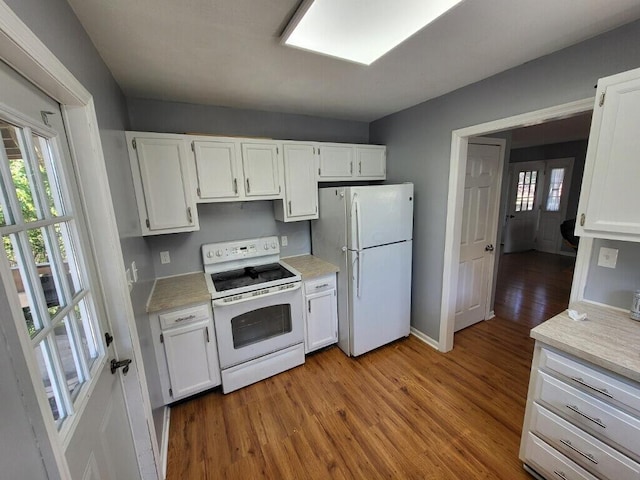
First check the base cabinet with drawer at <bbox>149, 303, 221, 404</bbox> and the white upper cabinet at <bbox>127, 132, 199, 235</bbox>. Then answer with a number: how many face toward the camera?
2

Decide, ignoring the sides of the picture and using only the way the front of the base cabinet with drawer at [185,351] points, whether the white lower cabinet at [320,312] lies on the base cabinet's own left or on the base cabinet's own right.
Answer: on the base cabinet's own left

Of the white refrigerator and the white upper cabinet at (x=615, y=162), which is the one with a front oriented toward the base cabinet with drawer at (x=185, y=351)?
the white upper cabinet

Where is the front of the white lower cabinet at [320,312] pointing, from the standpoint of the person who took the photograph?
facing the viewer and to the right of the viewer

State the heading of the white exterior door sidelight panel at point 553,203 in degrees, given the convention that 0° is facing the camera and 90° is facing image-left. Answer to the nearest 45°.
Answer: approximately 45°

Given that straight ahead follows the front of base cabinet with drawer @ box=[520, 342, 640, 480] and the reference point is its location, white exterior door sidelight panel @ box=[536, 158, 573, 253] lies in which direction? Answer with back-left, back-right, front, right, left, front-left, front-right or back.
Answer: back-right

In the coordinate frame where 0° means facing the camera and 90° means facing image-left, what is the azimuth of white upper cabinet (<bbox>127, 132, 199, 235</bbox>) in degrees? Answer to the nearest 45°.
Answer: approximately 0°

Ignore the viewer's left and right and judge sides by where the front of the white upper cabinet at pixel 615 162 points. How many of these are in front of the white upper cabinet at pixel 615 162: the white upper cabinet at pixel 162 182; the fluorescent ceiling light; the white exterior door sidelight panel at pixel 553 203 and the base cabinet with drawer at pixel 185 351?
3
